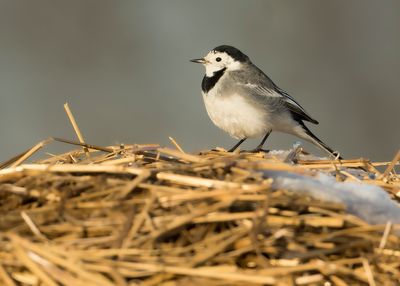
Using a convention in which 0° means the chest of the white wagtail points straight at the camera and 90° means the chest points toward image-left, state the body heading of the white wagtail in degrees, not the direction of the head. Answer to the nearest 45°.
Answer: approximately 90°
